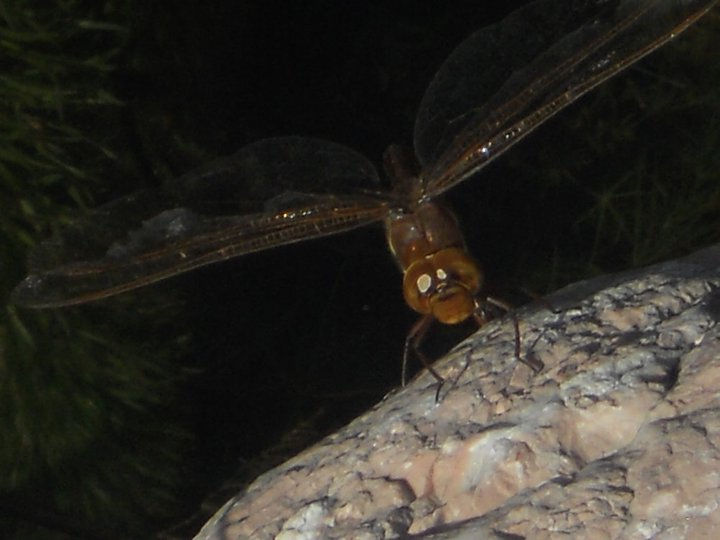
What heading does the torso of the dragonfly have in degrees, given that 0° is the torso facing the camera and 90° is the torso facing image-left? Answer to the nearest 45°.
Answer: approximately 0°
